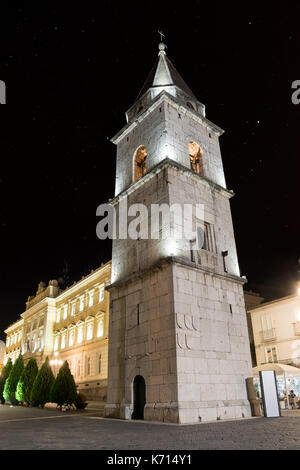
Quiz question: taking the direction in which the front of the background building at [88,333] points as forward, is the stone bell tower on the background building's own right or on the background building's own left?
on the background building's own left

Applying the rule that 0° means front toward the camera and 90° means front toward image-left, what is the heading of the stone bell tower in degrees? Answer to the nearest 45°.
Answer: approximately 45°

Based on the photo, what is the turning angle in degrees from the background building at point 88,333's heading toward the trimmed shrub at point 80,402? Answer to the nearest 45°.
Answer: approximately 45° to its left

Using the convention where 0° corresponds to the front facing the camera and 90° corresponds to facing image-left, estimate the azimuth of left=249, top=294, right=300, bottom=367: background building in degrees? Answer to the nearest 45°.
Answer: approximately 45°

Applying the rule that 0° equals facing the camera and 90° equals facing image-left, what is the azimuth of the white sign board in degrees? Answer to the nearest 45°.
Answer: approximately 0°

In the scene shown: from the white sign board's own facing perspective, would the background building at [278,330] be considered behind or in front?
behind

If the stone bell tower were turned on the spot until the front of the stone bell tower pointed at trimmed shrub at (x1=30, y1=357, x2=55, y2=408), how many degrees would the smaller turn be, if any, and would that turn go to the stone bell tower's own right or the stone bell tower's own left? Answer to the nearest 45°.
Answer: approximately 90° to the stone bell tower's own right

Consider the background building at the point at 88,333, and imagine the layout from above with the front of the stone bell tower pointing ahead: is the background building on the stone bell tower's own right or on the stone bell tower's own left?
on the stone bell tower's own right

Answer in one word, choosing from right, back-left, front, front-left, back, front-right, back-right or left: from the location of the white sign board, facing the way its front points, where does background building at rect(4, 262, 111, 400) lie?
back-right
